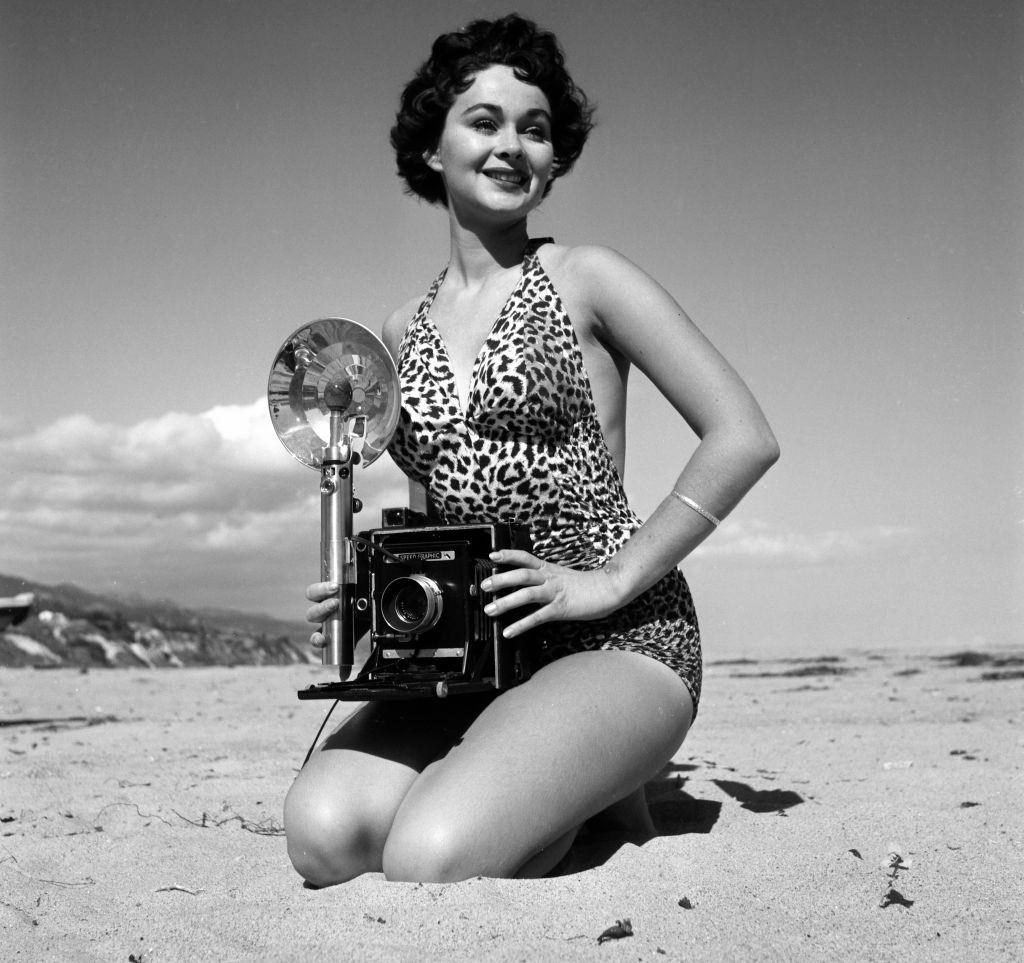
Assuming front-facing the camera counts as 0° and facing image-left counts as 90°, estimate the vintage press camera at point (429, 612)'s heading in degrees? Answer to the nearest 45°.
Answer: approximately 45°

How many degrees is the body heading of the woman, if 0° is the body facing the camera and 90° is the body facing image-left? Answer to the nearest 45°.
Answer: approximately 45°
